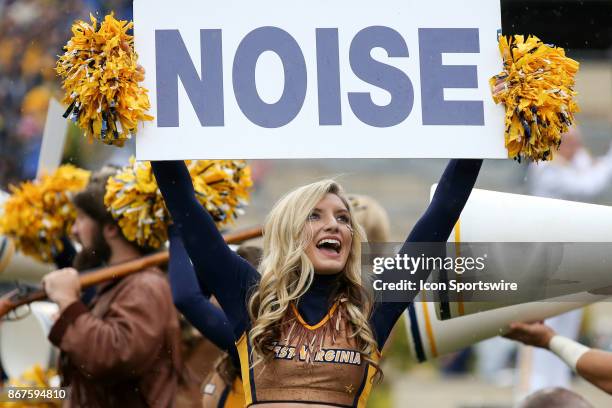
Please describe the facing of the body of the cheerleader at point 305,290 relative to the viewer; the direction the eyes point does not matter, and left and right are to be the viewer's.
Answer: facing the viewer

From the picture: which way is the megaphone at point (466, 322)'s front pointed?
to the viewer's left

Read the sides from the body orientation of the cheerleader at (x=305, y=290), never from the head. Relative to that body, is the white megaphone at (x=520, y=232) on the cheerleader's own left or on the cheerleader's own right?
on the cheerleader's own left

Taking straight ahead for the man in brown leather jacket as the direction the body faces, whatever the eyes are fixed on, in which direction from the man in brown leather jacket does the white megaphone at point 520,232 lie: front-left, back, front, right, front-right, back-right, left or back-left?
back-left

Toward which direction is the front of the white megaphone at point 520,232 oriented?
to the viewer's left

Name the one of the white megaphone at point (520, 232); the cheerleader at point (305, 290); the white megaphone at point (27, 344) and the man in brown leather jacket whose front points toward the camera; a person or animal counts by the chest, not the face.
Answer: the cheerleader

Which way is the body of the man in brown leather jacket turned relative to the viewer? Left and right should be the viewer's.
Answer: facing to the left of the viewer

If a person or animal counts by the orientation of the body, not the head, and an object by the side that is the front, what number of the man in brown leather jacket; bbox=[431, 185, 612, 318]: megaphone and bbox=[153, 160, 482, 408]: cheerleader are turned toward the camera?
1

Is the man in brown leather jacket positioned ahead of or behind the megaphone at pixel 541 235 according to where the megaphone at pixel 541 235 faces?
ahead

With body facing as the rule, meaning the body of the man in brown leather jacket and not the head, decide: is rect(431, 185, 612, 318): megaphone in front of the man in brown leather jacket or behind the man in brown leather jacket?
behind

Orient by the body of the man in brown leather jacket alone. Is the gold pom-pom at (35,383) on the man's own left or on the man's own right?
on the man's own right

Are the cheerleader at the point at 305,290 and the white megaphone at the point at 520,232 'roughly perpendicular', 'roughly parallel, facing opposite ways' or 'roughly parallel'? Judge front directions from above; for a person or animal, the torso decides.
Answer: roughly perpendicular
